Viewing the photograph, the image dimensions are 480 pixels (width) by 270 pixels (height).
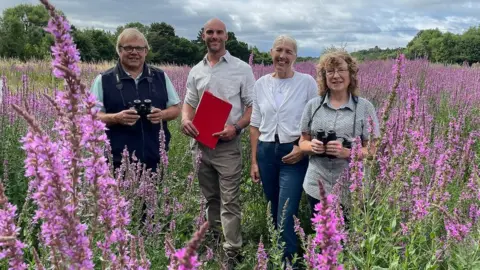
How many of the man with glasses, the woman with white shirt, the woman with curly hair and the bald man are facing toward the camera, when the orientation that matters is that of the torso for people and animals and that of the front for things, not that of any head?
4

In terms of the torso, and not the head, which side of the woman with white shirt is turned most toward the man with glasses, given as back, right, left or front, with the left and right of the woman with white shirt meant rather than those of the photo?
right

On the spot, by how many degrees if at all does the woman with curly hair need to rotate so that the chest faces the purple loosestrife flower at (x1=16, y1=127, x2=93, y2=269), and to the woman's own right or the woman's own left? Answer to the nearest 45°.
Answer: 0° — they already face it

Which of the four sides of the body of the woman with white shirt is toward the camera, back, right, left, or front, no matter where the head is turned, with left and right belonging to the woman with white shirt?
front

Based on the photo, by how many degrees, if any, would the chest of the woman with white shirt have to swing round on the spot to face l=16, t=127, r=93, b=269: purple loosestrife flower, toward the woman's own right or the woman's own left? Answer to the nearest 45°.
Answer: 0° — they already face it

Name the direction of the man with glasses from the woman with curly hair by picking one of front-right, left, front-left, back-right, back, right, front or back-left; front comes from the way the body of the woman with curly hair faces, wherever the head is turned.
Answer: right

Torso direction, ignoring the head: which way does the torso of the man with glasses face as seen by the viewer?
toward the camera

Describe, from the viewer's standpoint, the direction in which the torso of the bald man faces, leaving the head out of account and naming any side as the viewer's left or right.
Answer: facing the viewer

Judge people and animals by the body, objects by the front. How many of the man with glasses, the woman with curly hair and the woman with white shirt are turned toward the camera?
3

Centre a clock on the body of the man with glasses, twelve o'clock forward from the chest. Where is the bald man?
The bald man is roughly at 9 o'clock from the man with glasses.

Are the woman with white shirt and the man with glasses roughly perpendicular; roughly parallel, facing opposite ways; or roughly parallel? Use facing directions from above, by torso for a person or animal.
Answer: roughly parallel
